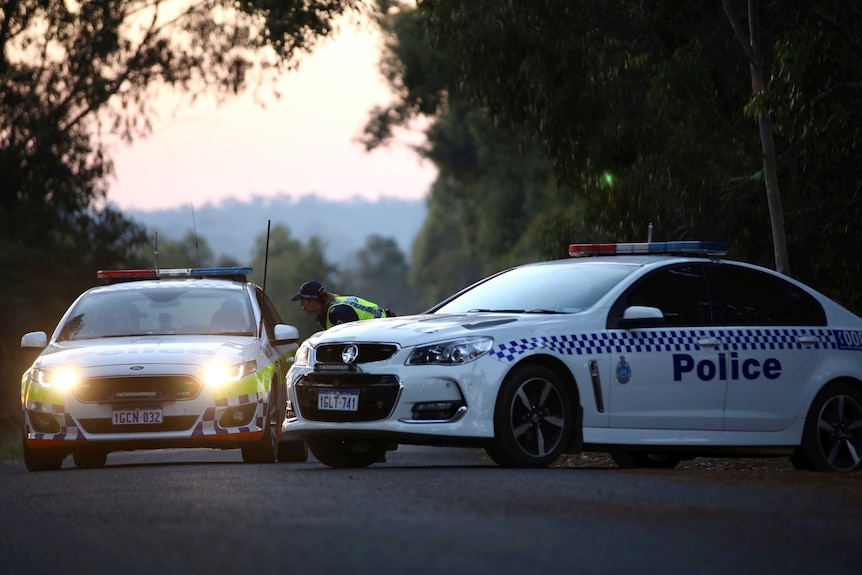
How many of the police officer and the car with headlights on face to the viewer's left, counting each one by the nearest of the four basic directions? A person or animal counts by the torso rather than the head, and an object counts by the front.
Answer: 1

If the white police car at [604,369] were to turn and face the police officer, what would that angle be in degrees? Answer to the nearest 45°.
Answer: approximately 90° to its right

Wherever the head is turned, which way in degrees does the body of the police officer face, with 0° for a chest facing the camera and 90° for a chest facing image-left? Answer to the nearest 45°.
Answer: approximately 90°

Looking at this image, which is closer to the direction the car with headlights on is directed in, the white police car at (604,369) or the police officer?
the white police car

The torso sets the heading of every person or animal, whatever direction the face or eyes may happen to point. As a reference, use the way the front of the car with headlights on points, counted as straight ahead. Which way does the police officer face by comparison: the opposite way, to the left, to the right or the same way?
to the right

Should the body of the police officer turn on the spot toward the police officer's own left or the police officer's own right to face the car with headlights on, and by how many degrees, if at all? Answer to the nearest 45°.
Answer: approximately 45° to the police officer's own left

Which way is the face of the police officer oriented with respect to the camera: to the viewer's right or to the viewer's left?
to the viewer's left

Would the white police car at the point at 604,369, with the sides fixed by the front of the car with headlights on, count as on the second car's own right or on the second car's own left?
on the second car's own left

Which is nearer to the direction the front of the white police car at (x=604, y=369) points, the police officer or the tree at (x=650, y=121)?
the police officer

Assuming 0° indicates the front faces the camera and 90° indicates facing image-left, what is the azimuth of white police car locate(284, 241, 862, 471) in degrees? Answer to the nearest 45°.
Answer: approximately 45°
